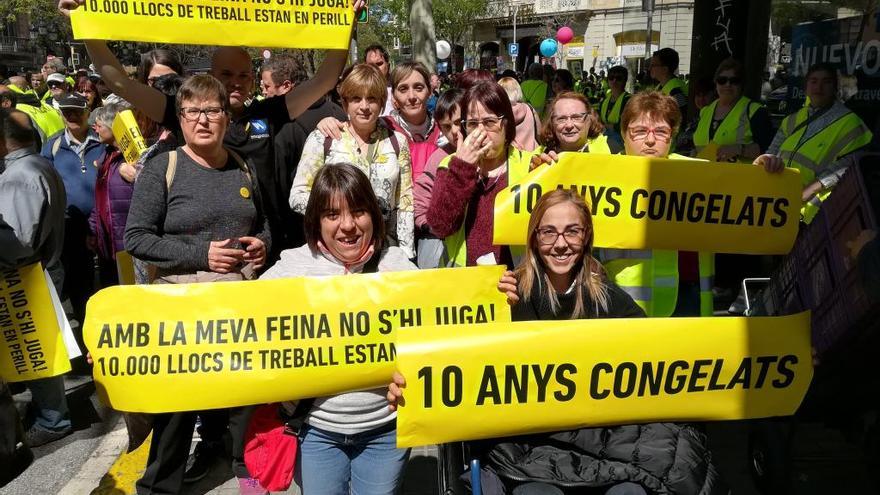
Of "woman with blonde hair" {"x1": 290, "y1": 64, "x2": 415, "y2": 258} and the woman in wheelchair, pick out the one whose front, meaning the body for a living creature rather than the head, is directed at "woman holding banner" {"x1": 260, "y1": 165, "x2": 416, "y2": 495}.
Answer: the woman with blonde hair

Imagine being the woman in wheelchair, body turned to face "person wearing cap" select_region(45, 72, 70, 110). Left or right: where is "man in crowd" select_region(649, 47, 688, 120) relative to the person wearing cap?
right

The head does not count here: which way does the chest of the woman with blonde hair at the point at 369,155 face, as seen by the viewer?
toward the camera

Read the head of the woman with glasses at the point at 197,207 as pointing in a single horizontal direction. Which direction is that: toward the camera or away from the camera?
toward the camera

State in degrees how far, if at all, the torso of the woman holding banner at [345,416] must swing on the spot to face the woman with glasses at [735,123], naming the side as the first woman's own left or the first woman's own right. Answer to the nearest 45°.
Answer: approximately 135° to the first woman's own left

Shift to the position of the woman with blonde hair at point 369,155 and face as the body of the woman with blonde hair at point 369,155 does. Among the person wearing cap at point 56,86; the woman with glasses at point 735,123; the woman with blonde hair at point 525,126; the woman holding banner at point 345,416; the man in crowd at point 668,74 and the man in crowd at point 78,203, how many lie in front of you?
1

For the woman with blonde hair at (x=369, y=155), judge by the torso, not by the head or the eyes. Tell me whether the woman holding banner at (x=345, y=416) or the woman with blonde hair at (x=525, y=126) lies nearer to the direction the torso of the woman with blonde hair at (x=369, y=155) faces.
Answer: the woman holding banner

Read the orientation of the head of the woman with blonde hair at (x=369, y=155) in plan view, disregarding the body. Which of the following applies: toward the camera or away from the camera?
toward the camera

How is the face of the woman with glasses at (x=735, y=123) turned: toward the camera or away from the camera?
toward the camera

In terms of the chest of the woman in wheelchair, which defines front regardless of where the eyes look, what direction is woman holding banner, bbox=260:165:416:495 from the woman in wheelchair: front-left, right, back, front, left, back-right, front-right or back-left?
right

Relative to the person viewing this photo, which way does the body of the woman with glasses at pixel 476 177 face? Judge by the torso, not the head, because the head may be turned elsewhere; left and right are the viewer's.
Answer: facing the viewer

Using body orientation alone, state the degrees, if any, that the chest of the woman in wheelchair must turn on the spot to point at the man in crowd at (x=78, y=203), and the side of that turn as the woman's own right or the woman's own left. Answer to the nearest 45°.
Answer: approximately 135° to the woman's own right

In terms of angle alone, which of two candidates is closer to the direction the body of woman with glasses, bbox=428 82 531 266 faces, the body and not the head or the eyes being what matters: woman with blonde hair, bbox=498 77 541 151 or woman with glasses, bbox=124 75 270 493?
the woman with glasses

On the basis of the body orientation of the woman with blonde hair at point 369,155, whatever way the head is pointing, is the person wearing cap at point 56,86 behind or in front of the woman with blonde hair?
behind

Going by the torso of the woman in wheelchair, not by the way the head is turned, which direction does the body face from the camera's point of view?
toward the camera
